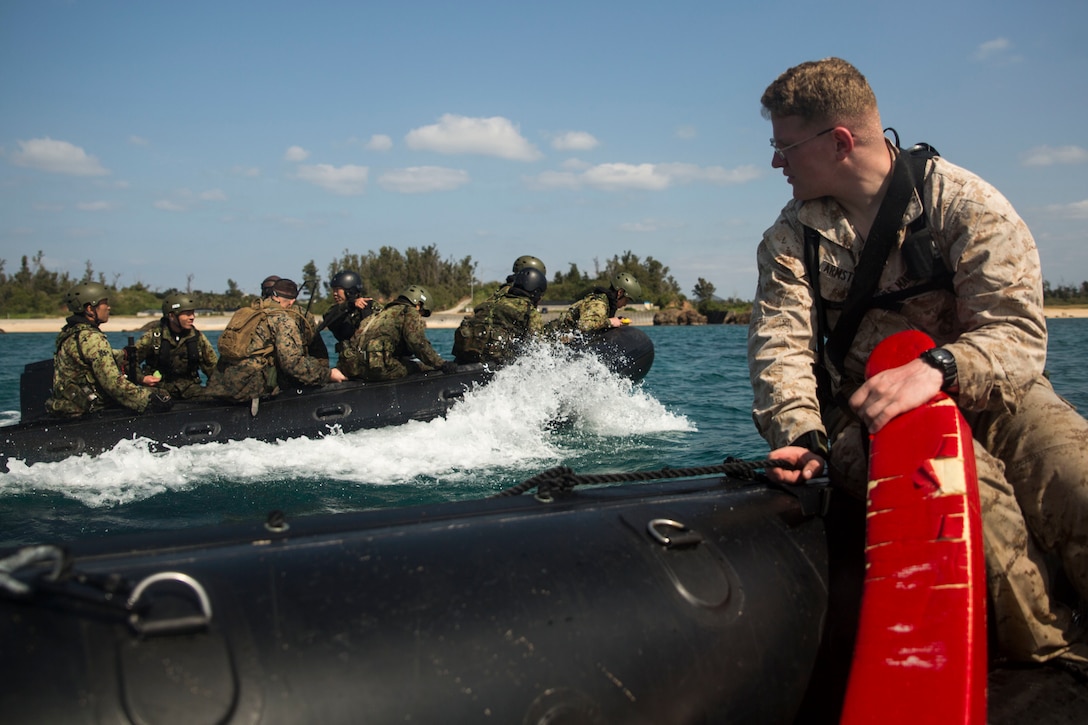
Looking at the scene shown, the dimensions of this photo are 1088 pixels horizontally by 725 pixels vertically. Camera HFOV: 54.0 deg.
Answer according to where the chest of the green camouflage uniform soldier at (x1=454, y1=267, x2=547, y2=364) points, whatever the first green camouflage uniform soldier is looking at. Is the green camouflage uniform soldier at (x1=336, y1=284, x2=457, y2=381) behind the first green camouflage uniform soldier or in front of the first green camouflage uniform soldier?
behind

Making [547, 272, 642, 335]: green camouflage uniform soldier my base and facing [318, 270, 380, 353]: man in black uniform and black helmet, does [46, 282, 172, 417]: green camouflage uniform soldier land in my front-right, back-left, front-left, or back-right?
front-left

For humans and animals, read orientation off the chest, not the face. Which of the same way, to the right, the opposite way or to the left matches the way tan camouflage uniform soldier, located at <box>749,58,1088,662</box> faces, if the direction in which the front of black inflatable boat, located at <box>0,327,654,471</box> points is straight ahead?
the opposite way

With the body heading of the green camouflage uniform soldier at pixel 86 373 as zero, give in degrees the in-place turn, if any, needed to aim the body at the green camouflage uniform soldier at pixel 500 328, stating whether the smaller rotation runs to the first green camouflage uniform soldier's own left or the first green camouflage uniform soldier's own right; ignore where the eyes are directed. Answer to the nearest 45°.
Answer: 0° — they already face them

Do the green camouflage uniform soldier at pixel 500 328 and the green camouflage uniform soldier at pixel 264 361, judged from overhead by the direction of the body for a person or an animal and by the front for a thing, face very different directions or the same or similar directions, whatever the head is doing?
same or similar directions

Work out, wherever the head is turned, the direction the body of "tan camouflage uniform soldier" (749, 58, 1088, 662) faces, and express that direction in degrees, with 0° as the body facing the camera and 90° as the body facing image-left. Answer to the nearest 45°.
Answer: approximately 45°

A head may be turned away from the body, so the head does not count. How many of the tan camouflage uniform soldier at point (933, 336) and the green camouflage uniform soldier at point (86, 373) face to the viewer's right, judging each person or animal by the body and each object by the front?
1

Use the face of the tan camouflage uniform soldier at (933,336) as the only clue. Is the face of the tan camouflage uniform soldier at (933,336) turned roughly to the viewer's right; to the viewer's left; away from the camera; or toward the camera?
to the viewer's left

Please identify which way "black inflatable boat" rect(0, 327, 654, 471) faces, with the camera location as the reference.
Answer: facing to the right of the viewer

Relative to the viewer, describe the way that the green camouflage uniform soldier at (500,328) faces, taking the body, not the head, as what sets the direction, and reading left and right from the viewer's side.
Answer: facing away from the viewer and to the right of the viewer

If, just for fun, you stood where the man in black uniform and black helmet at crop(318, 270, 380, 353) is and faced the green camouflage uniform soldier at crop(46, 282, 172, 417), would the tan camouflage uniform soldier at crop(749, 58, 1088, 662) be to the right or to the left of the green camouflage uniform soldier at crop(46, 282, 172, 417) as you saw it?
left

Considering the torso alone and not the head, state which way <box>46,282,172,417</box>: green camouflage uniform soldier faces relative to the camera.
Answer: to the viewer's right

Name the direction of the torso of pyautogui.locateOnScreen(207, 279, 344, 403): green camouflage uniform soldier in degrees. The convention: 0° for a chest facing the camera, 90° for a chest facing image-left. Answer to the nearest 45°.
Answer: approximately 225°

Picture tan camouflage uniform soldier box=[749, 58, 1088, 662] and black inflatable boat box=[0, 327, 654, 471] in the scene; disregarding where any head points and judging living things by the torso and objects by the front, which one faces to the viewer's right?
the black inflatable boat

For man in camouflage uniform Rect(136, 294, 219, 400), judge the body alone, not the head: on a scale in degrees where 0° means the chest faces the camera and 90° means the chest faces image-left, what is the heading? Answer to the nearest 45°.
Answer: approximately 315°

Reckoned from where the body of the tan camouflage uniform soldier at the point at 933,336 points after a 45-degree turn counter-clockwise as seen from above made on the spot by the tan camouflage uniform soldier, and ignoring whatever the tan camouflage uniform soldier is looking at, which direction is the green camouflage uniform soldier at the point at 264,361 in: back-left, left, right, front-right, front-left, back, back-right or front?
back-right
